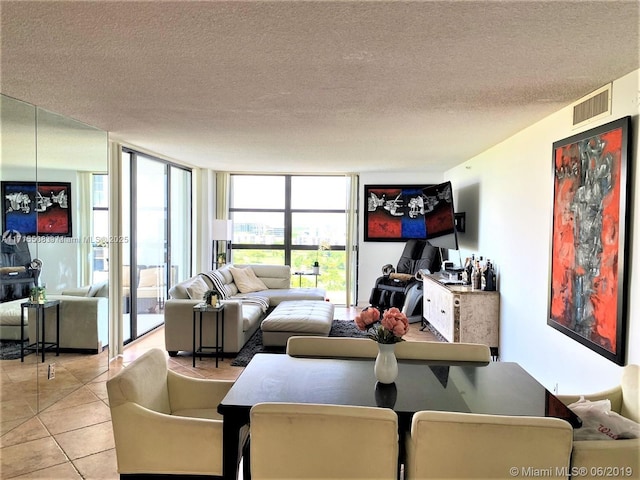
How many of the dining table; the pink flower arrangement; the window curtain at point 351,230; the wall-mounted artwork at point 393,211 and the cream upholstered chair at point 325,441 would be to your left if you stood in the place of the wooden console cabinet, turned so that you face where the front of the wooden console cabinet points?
3

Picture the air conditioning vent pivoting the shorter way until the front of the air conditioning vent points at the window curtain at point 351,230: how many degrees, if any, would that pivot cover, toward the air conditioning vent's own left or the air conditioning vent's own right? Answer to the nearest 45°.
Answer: approximately 90° to the air conditioning vent's own right

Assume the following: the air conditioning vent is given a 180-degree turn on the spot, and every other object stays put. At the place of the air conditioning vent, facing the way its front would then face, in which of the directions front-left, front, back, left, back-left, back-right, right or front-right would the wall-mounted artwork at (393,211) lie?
left

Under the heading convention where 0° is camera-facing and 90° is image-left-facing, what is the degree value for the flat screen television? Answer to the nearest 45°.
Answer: approximately 45°

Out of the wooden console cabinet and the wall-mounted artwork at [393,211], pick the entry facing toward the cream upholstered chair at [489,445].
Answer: the wall-mounted artwork

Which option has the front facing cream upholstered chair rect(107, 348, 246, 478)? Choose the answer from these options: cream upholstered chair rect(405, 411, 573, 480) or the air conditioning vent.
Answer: the air conditioning vent

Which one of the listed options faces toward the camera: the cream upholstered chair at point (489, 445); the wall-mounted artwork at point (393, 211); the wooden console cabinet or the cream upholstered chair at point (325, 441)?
the wall-mounted artwork

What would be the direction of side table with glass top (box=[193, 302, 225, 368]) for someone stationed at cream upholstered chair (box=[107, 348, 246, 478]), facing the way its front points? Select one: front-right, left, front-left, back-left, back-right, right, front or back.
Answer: left

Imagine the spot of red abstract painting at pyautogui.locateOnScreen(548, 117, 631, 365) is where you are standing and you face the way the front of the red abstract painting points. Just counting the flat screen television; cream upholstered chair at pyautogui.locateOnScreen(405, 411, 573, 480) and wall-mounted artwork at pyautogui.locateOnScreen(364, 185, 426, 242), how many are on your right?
2

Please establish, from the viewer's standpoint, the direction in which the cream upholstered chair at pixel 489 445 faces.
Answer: facing away from the viewer

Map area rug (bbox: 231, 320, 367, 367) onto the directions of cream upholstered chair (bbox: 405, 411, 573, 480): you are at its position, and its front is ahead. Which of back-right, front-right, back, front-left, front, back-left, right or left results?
front-left

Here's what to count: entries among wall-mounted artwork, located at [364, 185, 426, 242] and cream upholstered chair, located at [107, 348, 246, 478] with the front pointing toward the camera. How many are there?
1

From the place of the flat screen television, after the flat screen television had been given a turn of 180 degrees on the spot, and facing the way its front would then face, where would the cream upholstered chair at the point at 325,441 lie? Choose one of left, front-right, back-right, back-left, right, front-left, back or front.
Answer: back-right

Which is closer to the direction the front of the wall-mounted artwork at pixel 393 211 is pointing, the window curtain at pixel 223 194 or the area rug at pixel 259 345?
the area rug
